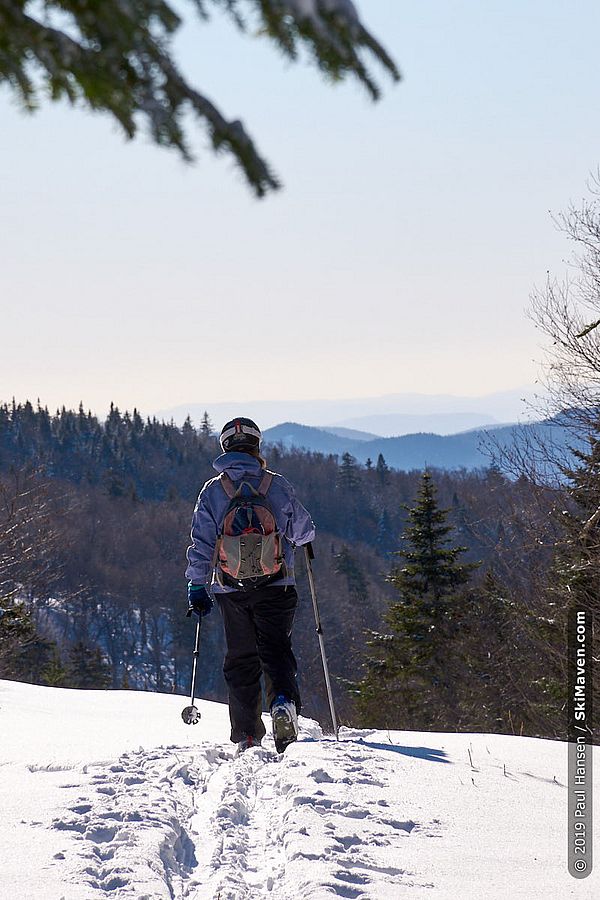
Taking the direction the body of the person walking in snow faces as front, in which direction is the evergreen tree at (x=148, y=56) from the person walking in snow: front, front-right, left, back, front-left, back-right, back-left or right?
back

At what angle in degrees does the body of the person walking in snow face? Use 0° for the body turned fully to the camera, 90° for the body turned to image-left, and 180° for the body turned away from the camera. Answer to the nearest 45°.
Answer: approximately 180°

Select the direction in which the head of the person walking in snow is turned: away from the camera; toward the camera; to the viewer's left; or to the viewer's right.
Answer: away from the camera
